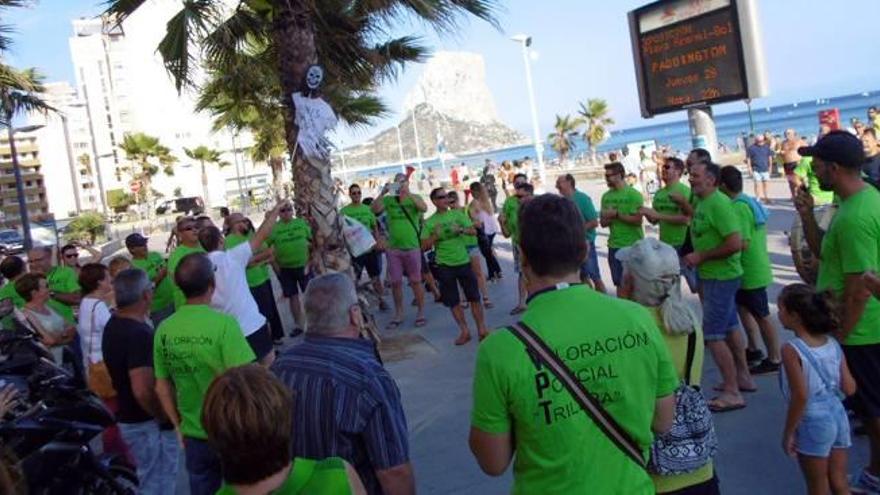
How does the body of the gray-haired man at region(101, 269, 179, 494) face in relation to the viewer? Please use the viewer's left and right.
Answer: facing away from the viewer and to the right of the viewer

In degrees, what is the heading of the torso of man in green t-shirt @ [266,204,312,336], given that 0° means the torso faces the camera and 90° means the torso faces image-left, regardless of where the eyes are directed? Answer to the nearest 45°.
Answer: approximately 0°

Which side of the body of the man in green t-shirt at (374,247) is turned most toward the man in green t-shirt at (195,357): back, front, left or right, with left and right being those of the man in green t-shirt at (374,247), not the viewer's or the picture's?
front

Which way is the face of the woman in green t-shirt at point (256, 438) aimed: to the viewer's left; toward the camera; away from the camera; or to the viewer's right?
away from the camera

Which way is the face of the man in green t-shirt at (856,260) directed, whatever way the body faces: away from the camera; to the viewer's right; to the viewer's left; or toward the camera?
to the viewer's left

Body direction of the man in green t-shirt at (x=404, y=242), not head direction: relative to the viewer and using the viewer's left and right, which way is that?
facing the viewer

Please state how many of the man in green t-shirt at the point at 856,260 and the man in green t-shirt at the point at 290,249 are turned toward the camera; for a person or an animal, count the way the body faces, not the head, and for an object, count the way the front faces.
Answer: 1

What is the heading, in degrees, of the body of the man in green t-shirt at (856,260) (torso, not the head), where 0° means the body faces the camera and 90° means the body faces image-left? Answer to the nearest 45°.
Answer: approximately 90°

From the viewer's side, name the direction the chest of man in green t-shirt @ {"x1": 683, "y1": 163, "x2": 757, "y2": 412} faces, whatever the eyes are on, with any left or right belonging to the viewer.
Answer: facing to the left of the viewer

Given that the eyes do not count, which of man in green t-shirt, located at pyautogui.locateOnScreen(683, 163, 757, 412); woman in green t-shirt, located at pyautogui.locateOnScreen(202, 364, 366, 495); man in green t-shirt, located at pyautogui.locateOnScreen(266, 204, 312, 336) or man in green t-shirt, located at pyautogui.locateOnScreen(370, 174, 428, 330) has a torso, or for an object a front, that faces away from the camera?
the woman in green t-shirt

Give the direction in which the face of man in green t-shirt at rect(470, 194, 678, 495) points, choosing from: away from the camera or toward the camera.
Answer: away from the camera

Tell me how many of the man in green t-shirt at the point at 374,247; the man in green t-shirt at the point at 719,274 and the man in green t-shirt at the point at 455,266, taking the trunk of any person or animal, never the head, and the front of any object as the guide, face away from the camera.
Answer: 0

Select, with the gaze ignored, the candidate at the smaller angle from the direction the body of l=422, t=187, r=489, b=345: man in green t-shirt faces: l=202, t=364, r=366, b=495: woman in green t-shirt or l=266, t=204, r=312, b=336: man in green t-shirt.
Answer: the woman in green t-shirt

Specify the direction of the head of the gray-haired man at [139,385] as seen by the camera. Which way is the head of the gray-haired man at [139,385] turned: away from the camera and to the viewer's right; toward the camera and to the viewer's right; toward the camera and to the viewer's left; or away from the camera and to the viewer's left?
away from the camera and to the viewer's right

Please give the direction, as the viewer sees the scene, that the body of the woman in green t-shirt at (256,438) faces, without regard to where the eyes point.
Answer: away from the camera

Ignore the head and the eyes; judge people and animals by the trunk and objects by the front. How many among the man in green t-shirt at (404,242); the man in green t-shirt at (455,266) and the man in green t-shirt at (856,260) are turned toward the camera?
2
